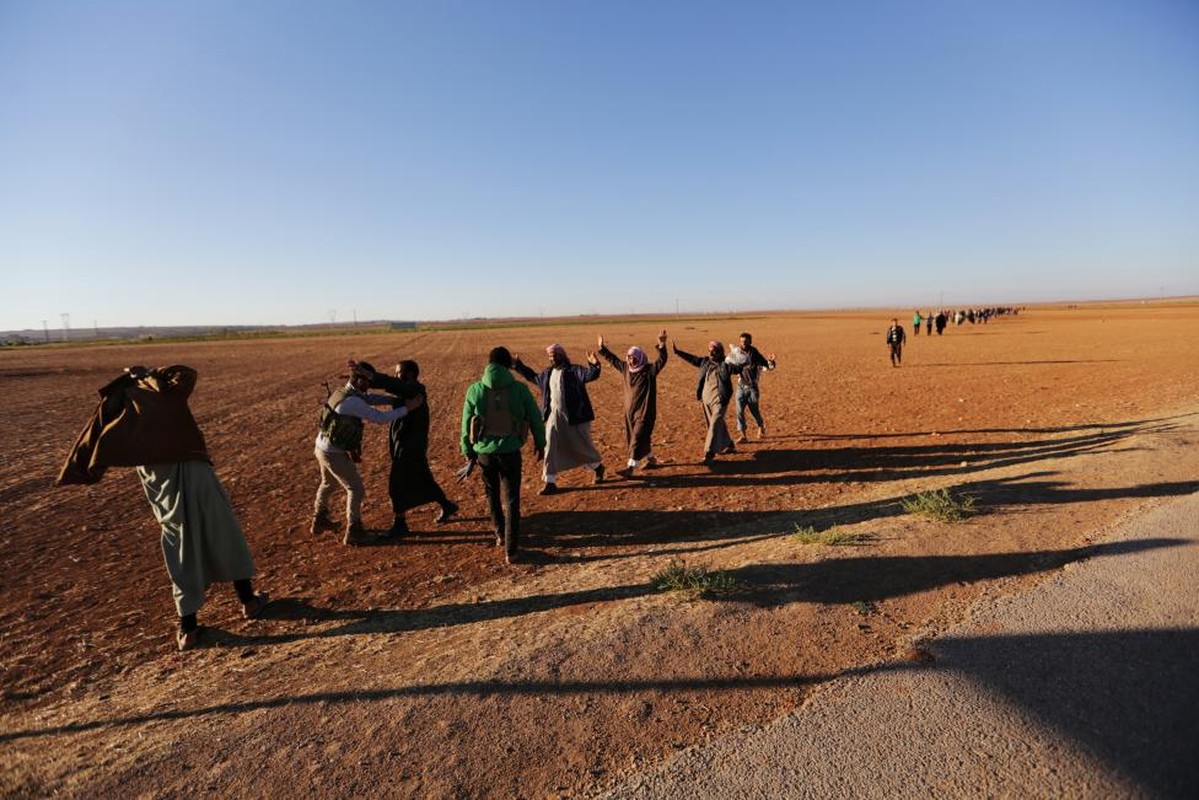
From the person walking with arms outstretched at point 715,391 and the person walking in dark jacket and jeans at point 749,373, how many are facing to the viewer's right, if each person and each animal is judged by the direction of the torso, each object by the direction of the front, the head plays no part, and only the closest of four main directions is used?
0

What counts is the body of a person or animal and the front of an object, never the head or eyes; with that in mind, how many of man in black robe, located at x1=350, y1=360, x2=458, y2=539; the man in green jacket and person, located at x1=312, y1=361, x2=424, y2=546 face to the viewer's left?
1

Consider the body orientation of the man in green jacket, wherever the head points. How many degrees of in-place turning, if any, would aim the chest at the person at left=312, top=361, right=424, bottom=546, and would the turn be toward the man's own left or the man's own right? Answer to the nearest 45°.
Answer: approximately 45° to the man's own left

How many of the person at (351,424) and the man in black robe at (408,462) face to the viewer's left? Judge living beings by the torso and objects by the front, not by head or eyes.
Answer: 1

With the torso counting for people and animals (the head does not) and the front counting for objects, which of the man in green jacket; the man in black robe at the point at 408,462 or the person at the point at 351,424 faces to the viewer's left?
the man in black robe

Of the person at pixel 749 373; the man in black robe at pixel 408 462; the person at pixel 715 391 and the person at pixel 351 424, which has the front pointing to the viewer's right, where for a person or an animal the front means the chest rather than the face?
the person at pixel 351 424

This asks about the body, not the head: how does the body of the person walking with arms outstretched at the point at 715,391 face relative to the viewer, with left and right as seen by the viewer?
facing the viewer and to the left of the viewer

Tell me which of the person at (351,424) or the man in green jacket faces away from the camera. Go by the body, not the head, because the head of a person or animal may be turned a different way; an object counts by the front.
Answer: the man in green jacket

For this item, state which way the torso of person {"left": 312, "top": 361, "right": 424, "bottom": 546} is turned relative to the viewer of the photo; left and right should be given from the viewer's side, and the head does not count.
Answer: facing to the right of the viewer

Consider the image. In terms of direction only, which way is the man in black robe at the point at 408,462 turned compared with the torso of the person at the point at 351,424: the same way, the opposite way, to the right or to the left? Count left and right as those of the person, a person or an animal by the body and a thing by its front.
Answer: the opposite way

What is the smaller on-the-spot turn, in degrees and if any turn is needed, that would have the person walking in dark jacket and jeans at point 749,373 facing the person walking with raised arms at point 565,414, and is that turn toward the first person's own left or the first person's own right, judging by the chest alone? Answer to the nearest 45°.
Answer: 0° — they already face them

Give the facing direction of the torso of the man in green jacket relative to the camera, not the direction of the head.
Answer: away from the camera
